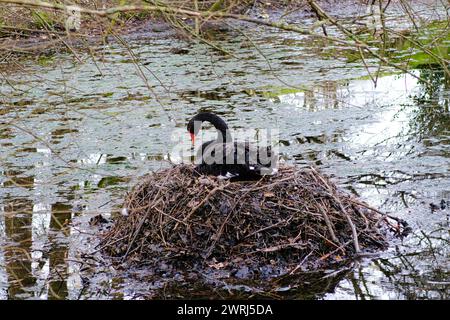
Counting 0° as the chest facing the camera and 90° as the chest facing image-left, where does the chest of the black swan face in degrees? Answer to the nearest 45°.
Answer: approximately 90°
